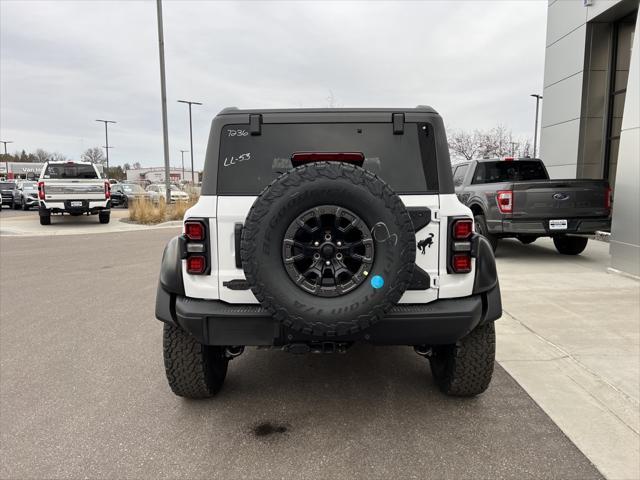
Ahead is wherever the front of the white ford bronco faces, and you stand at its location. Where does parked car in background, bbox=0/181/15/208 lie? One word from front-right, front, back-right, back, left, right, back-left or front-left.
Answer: front-left

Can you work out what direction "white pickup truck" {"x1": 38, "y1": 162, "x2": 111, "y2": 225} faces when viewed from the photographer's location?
facing away from the viewer

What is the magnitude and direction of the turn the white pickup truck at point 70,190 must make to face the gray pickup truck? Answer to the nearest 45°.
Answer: approximately 135° to its right

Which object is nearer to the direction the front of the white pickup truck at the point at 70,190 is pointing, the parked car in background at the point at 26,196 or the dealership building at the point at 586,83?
the parked car in background

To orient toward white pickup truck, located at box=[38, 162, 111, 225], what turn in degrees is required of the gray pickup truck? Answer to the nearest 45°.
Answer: approximately 45° to its left

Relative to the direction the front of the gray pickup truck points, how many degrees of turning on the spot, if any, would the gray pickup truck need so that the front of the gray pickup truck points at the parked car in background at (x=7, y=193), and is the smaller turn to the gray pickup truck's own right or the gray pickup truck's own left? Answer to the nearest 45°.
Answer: approximately 45° to the gray pickup truck's own left

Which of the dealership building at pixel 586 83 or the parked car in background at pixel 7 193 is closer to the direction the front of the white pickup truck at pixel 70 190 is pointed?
the parked car in background

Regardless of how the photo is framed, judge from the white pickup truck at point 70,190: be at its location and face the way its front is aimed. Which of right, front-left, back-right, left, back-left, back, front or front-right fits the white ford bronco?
back

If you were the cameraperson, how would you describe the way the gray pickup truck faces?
facing away from the viewer and to the left of the viewer

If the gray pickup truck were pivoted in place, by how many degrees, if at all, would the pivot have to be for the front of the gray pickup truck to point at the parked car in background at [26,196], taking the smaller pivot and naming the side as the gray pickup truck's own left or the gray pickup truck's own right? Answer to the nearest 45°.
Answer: approximately 45° to the gray pickup truck's own left

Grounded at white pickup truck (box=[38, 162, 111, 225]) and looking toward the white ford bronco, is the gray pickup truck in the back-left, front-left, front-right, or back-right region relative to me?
front-left

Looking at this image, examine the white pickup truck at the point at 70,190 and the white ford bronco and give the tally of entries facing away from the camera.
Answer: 2

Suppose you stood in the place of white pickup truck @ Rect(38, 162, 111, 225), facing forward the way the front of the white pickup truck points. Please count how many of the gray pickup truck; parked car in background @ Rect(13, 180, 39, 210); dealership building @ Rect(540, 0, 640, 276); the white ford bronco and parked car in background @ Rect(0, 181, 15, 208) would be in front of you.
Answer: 2

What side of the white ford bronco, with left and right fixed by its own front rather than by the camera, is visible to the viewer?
back
